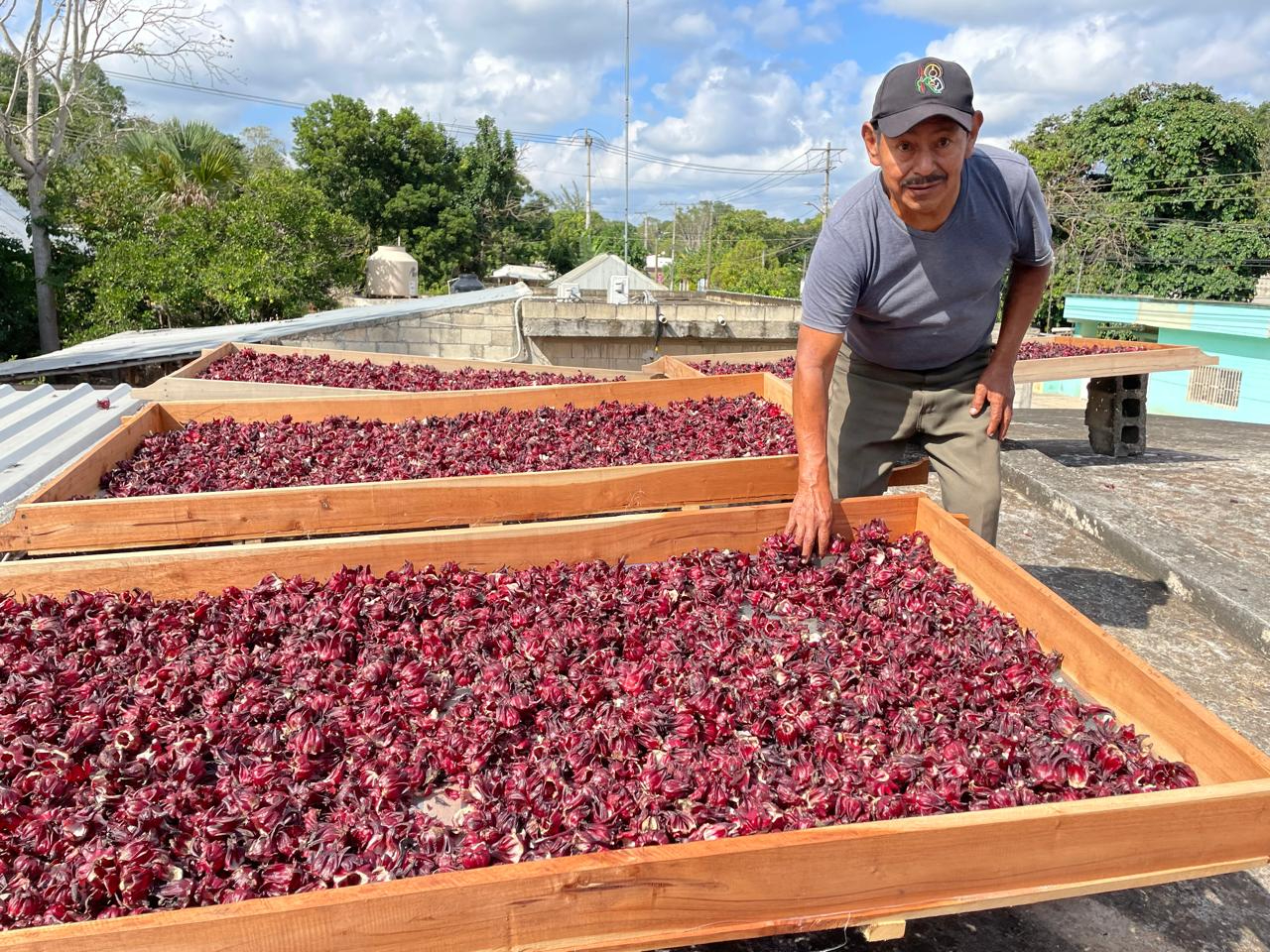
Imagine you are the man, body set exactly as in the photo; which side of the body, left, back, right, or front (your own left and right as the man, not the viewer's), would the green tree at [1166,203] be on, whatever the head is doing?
back

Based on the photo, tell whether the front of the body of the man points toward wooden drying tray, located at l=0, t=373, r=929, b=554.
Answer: no

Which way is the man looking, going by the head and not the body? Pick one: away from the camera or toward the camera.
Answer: toward the camera

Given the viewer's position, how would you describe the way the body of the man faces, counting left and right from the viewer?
facing the viewer

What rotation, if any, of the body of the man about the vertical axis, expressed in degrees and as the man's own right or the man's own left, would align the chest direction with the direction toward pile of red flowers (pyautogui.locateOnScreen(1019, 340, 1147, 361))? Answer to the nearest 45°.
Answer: approximately 180°

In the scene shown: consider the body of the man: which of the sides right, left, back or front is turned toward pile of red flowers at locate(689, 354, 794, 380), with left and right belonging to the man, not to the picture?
back

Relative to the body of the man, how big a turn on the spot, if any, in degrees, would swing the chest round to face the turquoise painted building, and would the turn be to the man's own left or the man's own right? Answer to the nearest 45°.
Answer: approximately 180°

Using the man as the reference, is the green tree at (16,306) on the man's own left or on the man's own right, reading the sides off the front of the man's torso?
on the man's own right

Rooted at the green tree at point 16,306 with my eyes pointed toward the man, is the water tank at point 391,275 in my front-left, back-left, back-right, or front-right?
back-left

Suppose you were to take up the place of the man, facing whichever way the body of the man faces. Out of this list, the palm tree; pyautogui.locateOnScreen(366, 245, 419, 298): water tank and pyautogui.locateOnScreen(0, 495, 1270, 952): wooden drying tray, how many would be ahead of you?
1

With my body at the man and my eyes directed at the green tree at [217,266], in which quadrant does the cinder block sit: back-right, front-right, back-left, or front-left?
front-right
